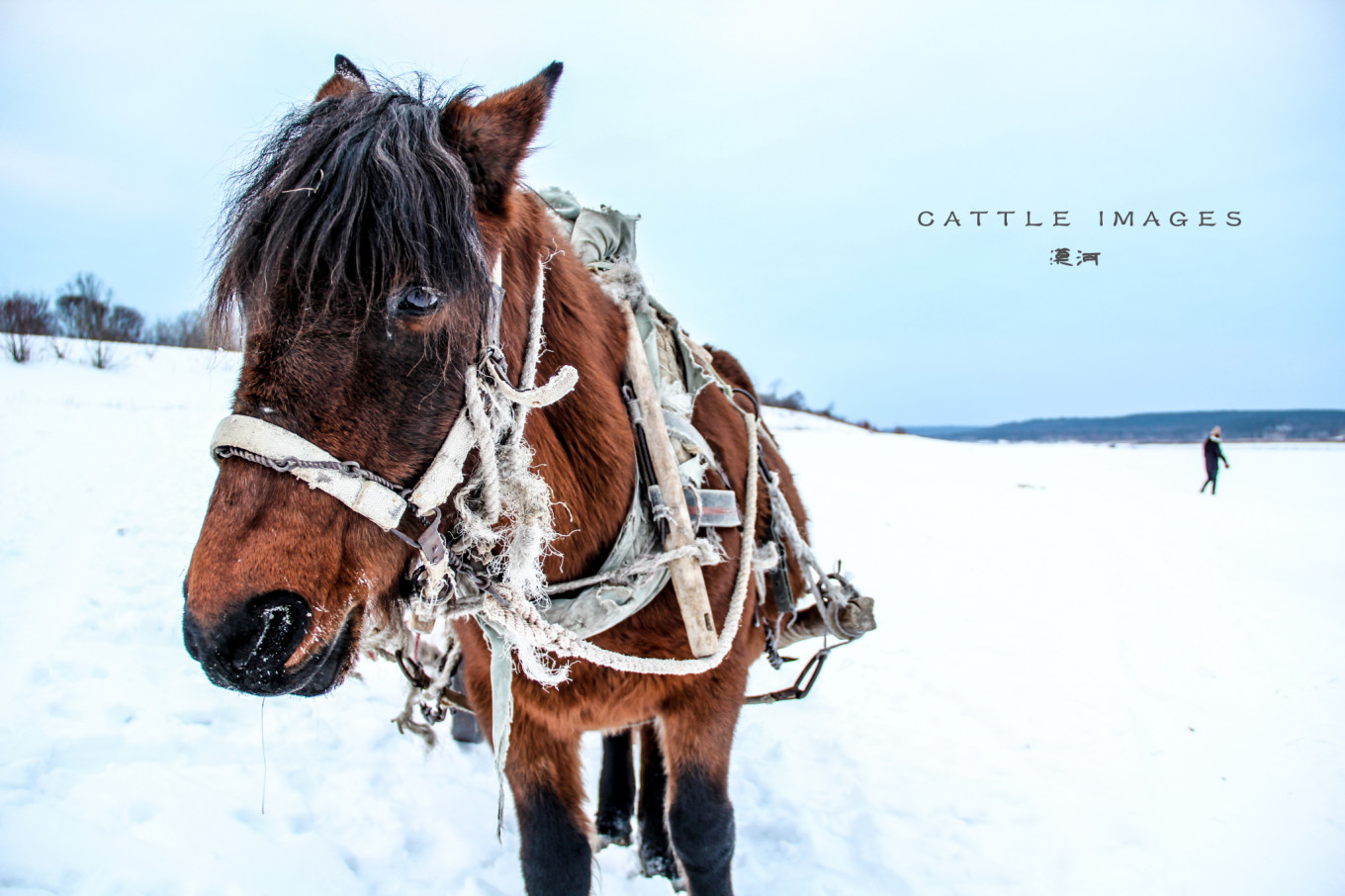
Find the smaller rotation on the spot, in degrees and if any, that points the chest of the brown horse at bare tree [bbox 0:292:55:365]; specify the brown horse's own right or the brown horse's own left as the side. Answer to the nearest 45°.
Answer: approximately 90° to the brown horse's own right

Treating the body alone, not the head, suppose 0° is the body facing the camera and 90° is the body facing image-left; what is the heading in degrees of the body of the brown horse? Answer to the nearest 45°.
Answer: approximately 45°
